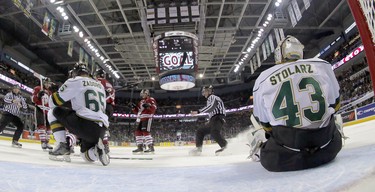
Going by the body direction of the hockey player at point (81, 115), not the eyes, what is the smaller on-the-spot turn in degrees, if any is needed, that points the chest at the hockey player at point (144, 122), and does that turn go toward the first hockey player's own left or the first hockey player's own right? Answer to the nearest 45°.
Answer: approximately 90° to the first hockey player's own right

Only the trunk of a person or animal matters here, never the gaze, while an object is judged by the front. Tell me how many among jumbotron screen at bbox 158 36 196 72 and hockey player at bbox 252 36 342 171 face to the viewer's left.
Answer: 0

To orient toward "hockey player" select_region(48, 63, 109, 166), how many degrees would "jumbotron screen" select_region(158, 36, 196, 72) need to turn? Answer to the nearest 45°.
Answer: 0° — it already faces them

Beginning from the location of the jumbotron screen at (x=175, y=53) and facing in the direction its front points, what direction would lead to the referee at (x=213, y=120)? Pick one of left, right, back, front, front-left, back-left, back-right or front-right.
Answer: front

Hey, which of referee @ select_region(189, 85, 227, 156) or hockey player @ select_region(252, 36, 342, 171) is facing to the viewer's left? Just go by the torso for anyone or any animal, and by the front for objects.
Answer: the referee

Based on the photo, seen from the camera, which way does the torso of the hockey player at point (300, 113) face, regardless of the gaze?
away from the camera

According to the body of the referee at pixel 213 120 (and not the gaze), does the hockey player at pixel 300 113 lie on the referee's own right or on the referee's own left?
on the referee's own left

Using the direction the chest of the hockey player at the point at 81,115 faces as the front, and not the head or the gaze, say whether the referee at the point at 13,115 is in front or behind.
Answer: in front

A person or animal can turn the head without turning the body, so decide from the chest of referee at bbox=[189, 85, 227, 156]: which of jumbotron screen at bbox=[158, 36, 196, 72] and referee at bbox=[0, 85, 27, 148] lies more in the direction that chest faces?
the referee

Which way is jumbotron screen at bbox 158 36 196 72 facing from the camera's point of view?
toward the camera
